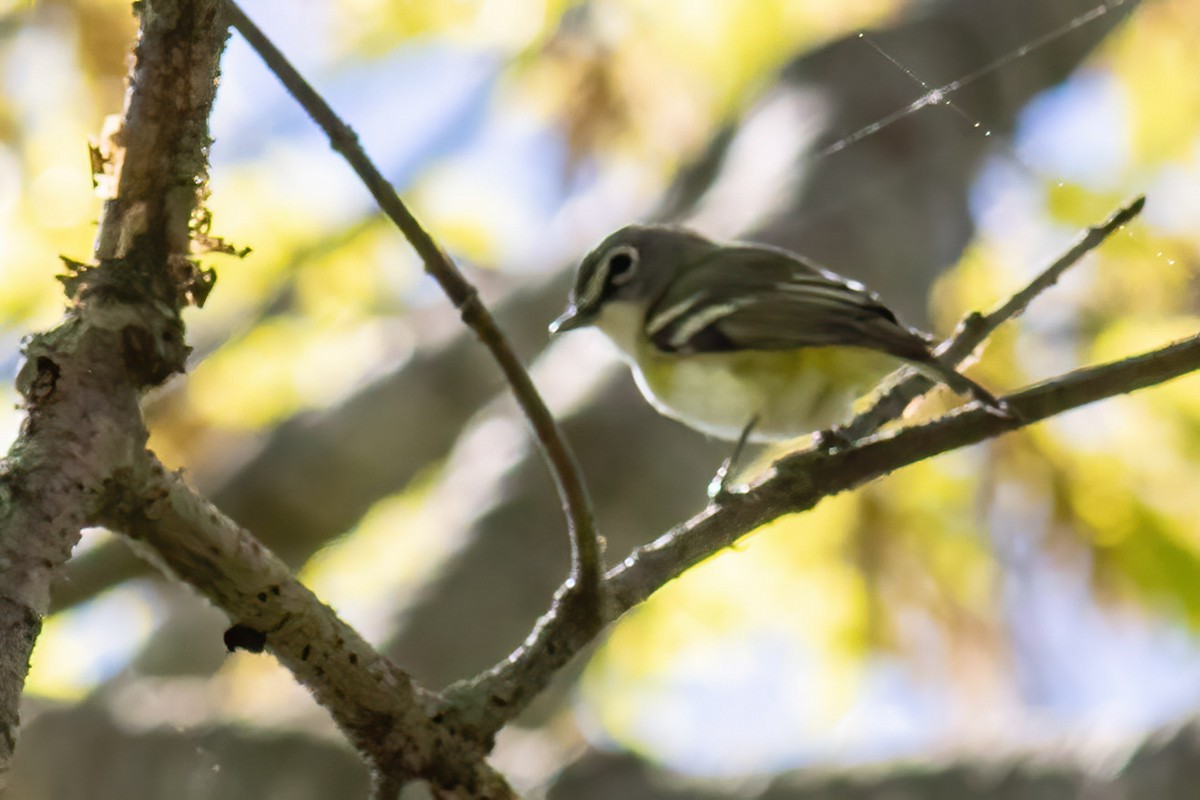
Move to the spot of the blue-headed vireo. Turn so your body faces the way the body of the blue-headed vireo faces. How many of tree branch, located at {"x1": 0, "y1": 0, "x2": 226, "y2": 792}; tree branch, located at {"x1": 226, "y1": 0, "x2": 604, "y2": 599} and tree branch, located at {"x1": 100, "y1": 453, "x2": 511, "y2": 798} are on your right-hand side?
0

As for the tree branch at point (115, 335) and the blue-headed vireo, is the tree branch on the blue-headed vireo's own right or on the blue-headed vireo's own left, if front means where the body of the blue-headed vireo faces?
on the blue-headed vireo's own left

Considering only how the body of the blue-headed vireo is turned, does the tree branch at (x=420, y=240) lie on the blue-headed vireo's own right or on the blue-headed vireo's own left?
on the blue-headed vireo's own left

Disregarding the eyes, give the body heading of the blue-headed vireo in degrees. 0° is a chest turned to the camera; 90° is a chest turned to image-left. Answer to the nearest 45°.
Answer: approximately 90°
